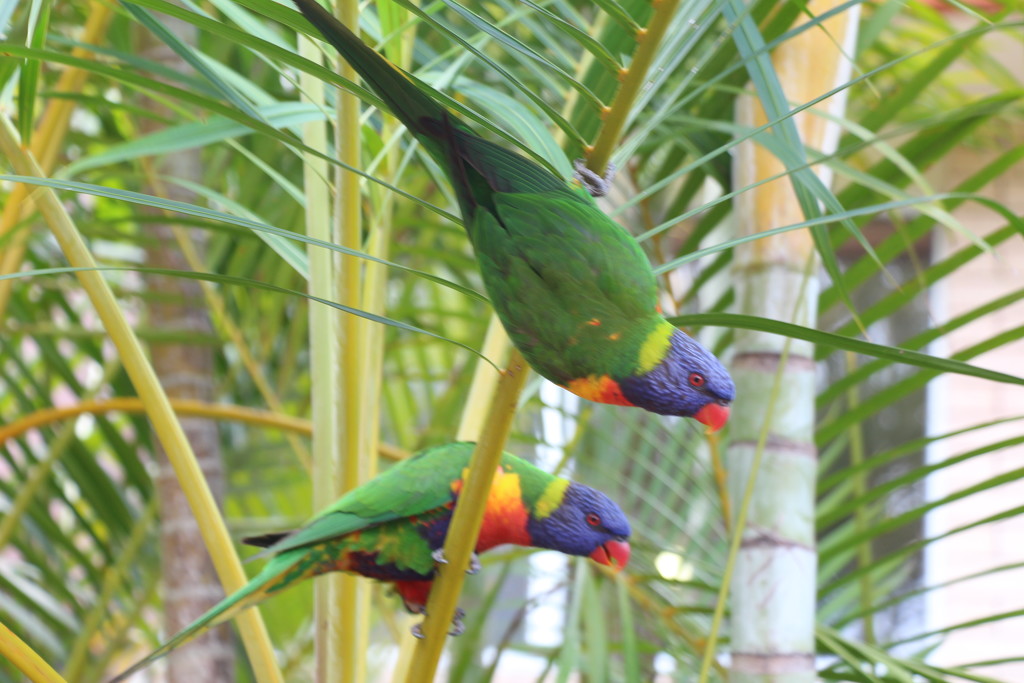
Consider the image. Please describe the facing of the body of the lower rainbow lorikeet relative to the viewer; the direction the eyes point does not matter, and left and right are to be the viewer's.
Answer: facing to the right of the viewer
